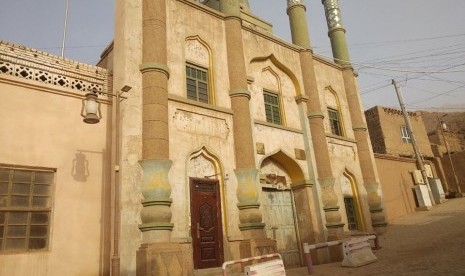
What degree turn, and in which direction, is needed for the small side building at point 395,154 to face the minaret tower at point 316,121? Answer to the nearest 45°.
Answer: approximately 45° to its right

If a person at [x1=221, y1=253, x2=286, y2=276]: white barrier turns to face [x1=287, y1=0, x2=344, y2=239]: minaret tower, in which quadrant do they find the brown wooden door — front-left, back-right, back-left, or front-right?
front-left
